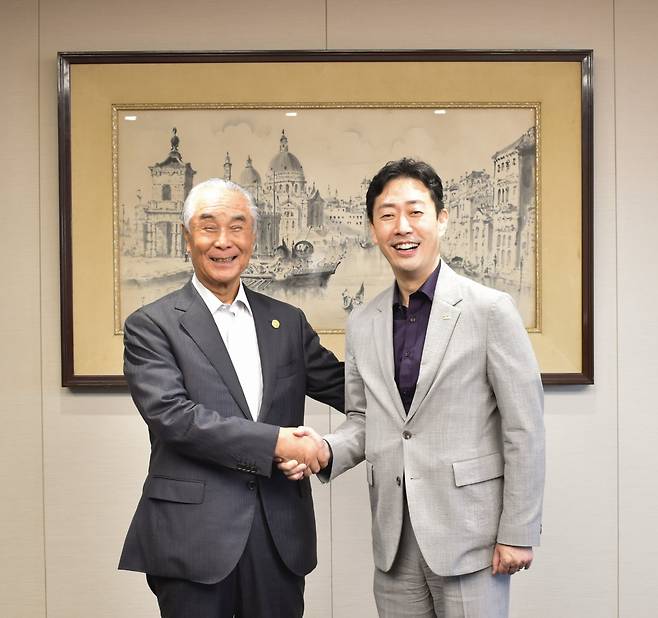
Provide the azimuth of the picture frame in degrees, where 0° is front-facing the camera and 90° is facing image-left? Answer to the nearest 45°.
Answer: approximately 0°
